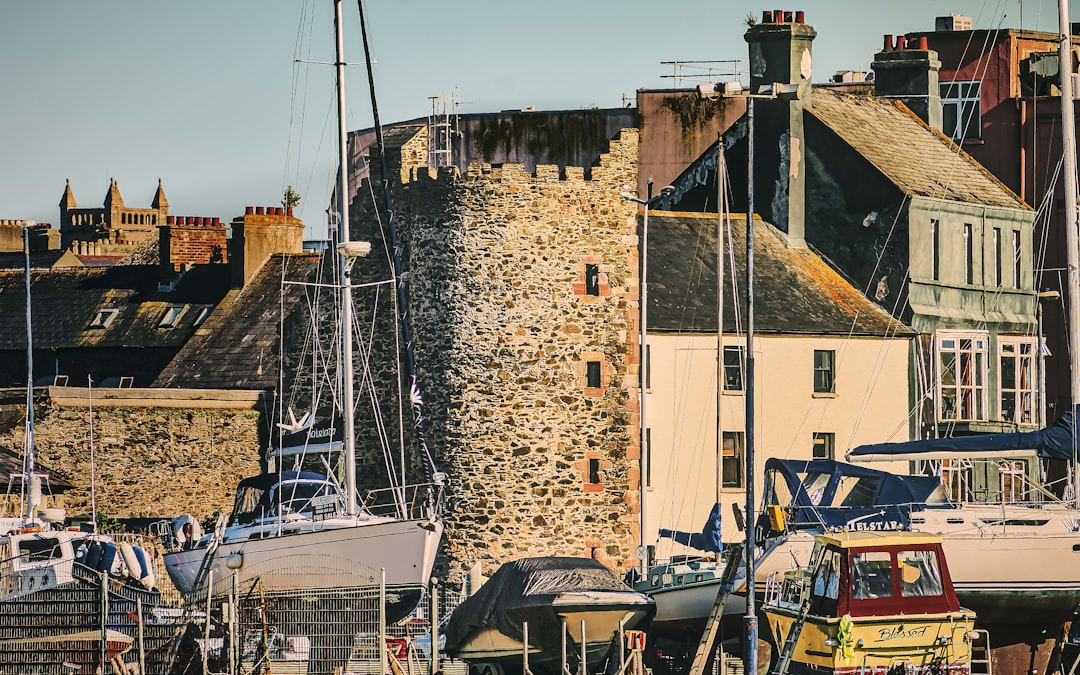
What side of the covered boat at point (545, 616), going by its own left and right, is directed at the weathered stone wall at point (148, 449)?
back

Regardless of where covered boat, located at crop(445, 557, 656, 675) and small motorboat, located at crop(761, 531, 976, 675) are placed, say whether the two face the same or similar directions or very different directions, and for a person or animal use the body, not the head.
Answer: very different directions

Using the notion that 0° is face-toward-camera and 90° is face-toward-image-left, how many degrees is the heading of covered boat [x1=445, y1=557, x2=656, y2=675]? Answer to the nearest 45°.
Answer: approximately 315°

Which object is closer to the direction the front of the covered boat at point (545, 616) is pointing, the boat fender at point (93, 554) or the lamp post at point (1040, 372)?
the lamp post
